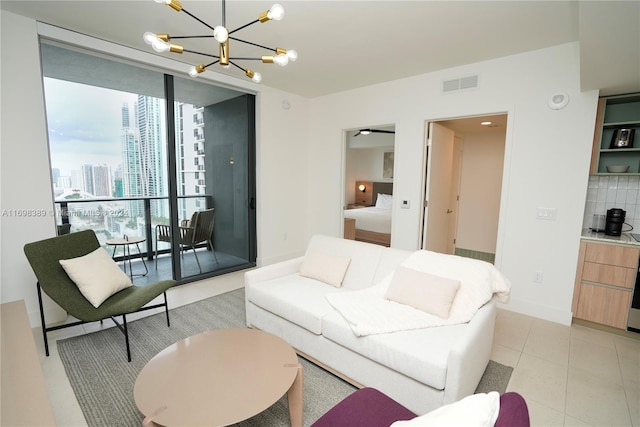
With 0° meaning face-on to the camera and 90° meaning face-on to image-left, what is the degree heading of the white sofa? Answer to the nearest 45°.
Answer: approximately 45°

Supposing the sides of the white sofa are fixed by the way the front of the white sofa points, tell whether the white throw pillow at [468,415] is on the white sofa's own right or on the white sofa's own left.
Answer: on the white sofa's own left

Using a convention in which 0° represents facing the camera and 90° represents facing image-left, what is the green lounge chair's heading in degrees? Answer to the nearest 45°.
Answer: approximately 315°

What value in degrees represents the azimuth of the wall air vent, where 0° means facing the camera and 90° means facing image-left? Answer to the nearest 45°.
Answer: approximately 45°

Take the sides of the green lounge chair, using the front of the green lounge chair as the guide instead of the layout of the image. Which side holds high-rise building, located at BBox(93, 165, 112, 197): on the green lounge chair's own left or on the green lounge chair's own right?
on the green lounge chair's own left

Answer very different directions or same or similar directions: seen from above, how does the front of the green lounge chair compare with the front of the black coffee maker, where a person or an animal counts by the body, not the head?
very different directions

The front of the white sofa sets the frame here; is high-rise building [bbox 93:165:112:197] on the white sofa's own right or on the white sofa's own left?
on the white sofa's own right

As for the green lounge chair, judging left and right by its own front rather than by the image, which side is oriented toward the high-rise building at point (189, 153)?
left
